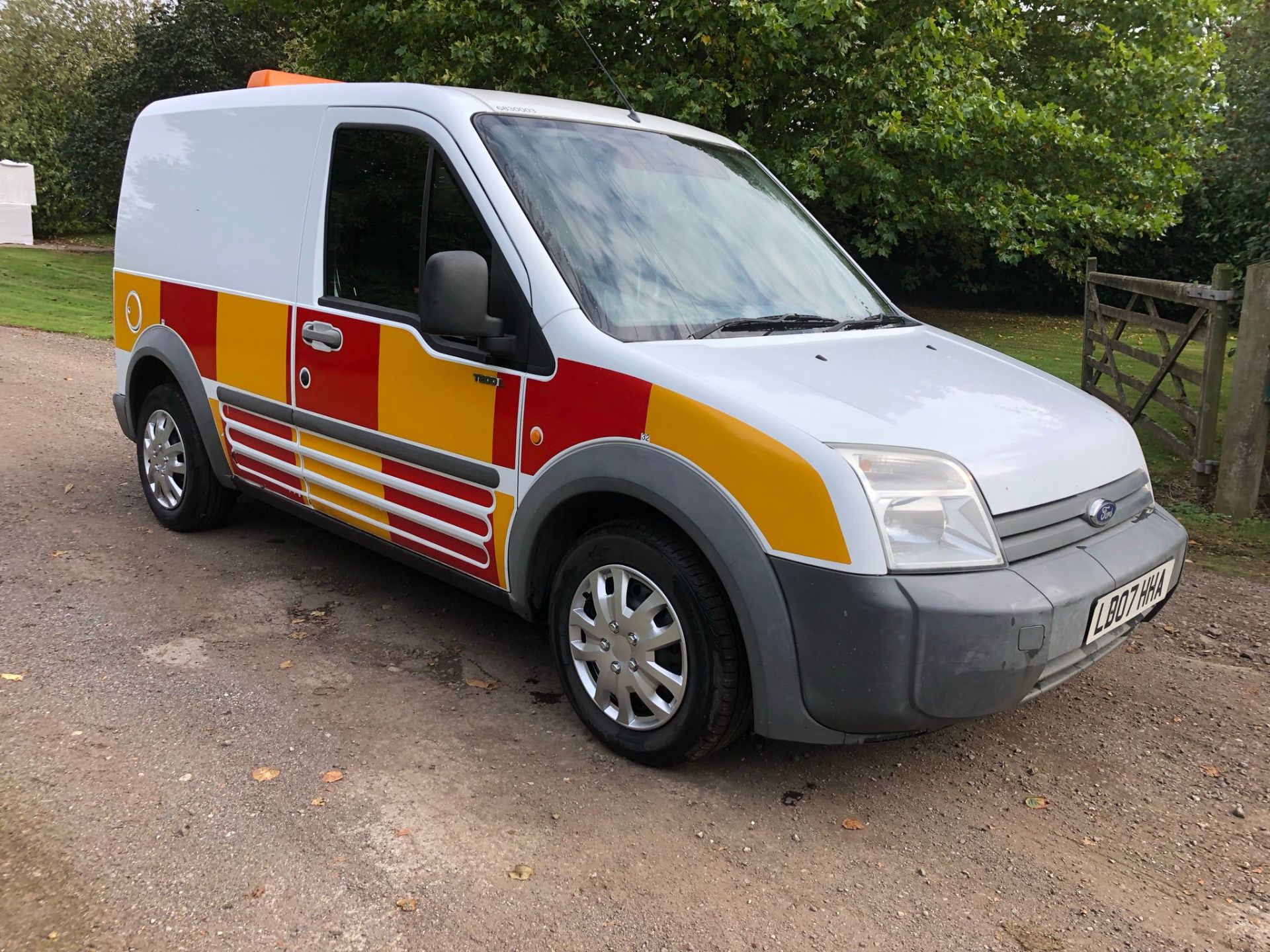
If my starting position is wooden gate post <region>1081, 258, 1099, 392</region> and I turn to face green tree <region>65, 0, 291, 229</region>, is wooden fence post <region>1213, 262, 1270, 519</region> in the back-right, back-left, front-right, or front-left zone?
back-left

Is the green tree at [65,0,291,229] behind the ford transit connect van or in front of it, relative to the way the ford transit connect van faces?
behind

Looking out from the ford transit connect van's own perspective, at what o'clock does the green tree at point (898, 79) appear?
The green tree is roughly at 8 o'clock from the ford transit connect van.

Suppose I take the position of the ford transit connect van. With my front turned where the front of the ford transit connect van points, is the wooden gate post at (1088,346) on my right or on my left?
on my left

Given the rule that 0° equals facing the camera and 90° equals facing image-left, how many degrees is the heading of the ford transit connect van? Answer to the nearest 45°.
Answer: approximately 315°

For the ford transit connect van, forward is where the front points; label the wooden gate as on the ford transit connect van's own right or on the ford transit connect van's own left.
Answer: on the ford transit connect van's own left

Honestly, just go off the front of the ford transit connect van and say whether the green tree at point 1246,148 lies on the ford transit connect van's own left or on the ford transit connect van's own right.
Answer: on the ford transit connect van's own left
